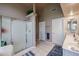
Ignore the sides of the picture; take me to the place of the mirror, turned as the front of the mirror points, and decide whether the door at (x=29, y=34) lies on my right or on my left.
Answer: on my right

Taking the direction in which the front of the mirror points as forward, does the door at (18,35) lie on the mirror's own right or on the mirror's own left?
on the mirror's own right
